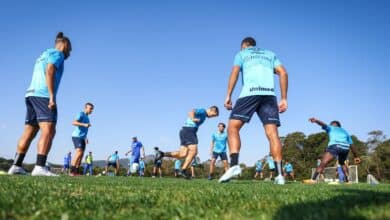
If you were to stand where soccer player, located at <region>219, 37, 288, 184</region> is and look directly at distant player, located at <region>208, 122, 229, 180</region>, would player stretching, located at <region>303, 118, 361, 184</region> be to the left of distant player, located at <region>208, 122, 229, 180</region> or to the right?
right

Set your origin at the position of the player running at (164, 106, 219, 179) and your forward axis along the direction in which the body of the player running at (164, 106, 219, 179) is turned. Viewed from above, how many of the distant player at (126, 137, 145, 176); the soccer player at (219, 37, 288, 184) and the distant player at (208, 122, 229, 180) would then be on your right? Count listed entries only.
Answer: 1

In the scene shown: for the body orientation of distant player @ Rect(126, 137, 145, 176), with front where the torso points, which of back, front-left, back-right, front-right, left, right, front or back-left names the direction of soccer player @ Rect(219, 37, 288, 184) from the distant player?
front-left

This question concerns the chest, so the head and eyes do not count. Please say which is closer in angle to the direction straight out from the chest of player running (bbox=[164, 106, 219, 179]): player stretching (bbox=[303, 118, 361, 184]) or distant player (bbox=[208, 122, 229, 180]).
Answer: the player stretching

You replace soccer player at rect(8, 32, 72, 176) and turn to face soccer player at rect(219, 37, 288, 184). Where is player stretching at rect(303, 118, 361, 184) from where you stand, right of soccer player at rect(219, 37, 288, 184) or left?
left

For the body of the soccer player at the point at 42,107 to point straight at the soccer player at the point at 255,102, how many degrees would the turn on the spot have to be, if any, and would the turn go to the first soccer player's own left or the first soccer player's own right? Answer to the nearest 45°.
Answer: approximately 90° to the first soccer player's own right

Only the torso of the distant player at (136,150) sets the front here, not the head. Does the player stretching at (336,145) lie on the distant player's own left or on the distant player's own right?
on the distant player's own left
